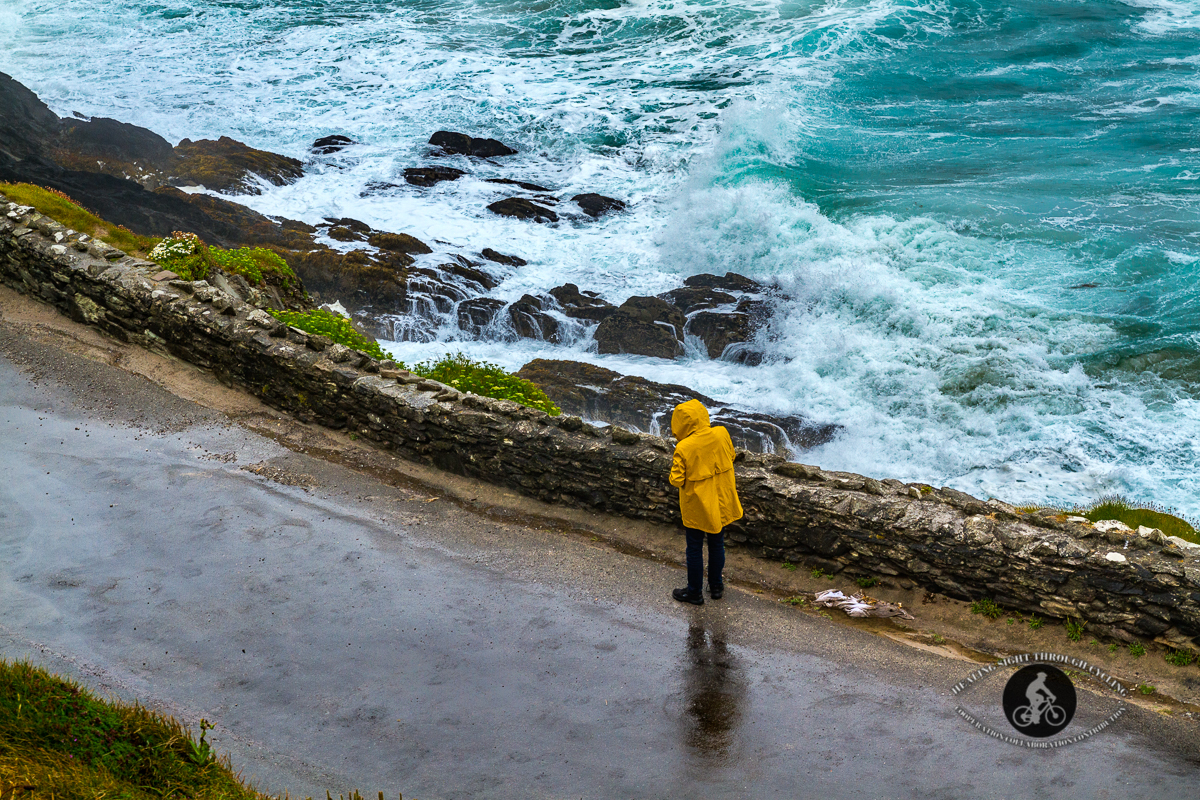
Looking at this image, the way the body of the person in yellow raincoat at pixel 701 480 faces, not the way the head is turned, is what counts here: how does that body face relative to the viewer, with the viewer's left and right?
facing away from the viewer and to the left of the viewer

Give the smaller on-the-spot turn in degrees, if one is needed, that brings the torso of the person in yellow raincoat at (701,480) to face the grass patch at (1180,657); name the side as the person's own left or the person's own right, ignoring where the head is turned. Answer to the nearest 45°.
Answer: approximately 135° to the person's own right

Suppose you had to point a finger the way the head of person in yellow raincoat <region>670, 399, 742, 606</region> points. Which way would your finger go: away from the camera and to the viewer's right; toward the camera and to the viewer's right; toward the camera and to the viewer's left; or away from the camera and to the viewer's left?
away from the camera and to the viewer's left

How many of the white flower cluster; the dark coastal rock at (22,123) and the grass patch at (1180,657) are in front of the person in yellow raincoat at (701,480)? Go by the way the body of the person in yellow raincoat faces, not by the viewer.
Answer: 2

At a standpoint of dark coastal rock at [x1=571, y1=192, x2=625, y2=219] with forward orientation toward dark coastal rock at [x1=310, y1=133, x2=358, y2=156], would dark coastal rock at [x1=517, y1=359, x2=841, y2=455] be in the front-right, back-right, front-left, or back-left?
back-left

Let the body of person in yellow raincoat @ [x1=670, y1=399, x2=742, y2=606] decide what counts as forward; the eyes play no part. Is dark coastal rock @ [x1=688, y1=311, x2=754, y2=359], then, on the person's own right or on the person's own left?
on the person's own right

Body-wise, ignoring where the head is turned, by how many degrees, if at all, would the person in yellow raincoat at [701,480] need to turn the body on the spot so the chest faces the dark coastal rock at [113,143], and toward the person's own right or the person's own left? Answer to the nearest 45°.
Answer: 0° — they already face it
